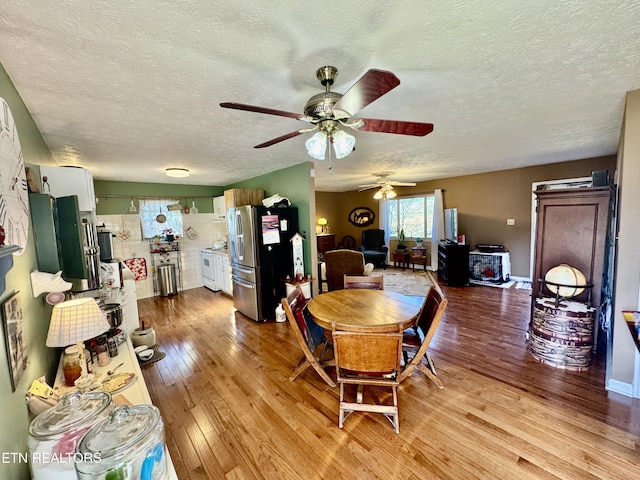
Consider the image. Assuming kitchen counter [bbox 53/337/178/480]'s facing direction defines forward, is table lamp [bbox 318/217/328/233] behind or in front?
in front

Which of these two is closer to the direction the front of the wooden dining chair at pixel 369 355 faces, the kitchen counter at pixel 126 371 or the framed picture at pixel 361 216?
the framed picture

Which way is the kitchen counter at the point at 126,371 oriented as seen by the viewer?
to the viewer's right

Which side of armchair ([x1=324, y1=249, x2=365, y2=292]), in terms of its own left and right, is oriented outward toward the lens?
back

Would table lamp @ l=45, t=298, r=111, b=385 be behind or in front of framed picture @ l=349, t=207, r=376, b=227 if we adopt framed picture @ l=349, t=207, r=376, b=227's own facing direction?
in front

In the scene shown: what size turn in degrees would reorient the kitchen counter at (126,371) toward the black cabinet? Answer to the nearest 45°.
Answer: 0° — it already faces it

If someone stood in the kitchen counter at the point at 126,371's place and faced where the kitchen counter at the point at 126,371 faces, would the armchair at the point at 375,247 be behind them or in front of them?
in front

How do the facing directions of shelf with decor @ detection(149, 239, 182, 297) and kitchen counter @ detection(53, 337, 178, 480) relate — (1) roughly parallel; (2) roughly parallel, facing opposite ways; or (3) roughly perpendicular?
roughly perpendicular

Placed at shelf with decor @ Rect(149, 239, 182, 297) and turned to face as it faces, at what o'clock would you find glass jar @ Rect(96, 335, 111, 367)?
The glass jar is roughly at 12 o'clock from the shelf with decor.

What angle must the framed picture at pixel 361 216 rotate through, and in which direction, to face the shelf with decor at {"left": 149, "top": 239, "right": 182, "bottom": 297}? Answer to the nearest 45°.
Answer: approximately 45° to its right

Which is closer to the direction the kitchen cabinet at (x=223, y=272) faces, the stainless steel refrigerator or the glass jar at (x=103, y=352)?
the glass jar

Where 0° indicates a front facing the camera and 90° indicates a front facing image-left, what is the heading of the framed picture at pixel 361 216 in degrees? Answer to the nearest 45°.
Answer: approximately 0°

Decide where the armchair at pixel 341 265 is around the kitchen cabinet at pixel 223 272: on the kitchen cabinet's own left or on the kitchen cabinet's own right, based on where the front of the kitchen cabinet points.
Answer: on the kitchen cabinet's own left

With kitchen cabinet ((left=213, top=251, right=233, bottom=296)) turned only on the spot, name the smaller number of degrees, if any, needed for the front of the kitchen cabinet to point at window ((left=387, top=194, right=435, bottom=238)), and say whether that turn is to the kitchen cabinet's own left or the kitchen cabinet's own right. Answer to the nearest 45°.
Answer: approximately 135° to the kitchen cabinet's own left

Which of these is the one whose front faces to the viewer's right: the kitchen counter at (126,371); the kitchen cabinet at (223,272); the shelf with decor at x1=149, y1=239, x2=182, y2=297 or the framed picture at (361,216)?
the kitchen counter

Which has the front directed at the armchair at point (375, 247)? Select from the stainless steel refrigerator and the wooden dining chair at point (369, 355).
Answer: the wooden dining chair

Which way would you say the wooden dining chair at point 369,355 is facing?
away from the camera
